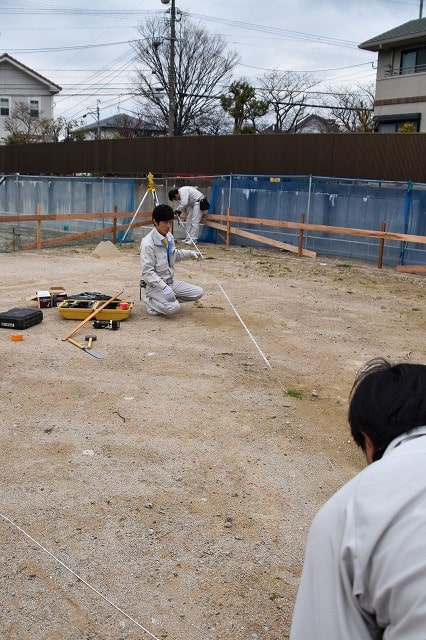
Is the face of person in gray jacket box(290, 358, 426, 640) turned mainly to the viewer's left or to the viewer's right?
to the viewer's left

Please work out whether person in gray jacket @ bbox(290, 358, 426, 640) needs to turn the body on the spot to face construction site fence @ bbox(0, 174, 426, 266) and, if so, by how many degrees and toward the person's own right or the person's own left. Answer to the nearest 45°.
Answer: approximately 45° to the person's own right

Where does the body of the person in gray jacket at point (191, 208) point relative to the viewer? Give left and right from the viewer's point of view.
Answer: facing to the left of the viewer

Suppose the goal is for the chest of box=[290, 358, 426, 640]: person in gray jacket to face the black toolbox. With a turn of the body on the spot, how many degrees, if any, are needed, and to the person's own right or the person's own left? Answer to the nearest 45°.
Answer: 0° — they already face it

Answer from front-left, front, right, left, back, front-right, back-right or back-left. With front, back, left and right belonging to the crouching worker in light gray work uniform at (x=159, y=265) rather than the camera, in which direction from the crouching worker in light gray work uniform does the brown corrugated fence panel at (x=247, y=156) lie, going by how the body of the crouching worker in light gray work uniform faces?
back-left

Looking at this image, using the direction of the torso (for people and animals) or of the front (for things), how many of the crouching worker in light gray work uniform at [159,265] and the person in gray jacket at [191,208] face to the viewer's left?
1

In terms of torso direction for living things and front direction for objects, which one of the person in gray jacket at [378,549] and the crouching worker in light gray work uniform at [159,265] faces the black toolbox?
the person in gray jacket

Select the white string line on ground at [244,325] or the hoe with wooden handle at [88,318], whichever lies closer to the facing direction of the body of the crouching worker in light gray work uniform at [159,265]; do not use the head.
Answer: the white string line on ground

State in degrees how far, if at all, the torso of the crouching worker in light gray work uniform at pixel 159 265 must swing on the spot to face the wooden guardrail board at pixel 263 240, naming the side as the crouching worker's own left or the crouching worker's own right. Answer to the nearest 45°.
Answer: approximately 135° to the crouching worker's own left

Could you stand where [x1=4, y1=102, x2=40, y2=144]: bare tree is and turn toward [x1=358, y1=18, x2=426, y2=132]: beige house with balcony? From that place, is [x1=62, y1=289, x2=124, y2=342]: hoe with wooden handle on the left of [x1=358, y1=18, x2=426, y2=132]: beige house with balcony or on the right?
right

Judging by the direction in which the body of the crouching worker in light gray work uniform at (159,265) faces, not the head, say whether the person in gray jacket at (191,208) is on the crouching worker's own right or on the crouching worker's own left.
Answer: on the crouching worker's own left

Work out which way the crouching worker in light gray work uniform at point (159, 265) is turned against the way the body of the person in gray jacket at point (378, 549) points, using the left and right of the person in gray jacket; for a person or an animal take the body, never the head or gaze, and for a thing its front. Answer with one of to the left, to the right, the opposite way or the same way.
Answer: the opposite way

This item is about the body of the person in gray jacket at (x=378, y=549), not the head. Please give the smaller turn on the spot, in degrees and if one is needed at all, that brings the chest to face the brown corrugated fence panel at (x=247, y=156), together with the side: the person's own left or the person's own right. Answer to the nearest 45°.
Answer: approximately 45° to the person's own right

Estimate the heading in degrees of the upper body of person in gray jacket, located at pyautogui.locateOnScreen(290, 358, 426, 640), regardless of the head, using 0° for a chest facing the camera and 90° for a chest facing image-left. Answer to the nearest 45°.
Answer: approximately 135°
